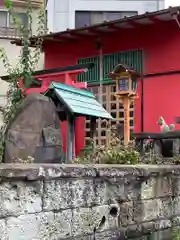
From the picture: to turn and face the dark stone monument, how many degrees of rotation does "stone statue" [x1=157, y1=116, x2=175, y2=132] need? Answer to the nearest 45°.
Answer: approximately 45° to its left

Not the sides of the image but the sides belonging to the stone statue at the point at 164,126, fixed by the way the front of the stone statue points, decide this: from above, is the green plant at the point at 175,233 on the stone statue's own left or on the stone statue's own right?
on the stone statue's own left

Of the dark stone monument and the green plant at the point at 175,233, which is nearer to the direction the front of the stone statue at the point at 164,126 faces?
the dark stone monument

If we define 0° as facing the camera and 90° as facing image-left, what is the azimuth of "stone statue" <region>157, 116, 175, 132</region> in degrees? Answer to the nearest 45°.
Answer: approximately 90°

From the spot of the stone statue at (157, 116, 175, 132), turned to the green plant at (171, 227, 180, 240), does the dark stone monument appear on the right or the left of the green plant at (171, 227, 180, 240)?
right
